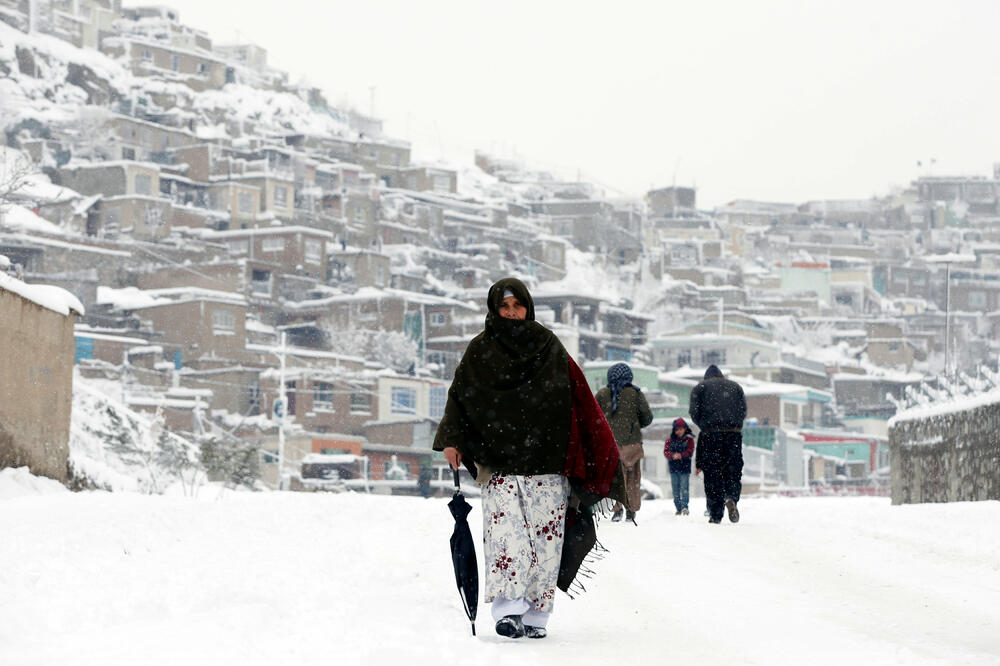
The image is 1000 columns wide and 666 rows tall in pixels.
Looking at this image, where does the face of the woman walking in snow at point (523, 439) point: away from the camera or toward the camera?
toward the camera

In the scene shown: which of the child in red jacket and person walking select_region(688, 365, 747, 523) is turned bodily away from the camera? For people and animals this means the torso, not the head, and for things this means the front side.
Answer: the person walking

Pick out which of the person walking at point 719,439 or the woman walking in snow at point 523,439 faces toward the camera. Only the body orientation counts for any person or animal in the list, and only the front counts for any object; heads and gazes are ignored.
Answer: the woman walking in snow

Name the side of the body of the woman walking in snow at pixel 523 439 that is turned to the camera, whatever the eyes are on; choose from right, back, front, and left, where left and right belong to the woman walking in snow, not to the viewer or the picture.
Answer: front

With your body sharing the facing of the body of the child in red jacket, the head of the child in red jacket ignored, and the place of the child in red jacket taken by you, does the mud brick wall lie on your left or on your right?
on your right

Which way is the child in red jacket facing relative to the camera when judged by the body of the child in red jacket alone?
toward the camera

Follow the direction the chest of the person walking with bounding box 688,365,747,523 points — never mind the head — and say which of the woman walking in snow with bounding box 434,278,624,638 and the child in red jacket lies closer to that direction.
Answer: the child in red jacket

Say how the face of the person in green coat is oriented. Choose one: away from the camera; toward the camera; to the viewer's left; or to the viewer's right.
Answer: away from the camera

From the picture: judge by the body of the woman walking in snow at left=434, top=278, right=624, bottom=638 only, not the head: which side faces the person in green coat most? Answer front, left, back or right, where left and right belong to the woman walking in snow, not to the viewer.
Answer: back

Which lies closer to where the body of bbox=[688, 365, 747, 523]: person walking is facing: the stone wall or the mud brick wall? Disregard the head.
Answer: the stone wall

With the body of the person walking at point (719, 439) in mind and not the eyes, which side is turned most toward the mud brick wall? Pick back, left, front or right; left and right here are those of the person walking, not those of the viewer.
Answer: left

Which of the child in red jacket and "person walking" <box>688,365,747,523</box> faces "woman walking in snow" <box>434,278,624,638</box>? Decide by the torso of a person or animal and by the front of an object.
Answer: the child in red jacket

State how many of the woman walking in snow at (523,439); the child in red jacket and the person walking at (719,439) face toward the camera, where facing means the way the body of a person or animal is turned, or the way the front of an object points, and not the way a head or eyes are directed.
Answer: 2

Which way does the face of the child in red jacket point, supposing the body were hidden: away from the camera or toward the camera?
toward the camera

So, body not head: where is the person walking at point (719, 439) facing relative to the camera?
away from the camera

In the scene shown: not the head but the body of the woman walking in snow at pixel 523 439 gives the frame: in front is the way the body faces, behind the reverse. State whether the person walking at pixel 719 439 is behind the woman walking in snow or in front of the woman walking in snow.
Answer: behind
